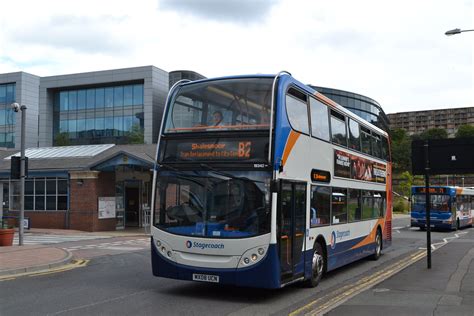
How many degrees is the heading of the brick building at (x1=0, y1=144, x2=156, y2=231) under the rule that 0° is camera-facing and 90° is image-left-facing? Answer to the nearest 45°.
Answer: approximately 315°

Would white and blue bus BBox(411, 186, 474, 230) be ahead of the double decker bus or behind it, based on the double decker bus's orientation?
behind

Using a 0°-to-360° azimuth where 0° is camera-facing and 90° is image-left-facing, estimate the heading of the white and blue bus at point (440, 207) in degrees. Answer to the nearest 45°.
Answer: approximately 45°

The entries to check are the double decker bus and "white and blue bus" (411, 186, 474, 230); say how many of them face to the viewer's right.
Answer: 0

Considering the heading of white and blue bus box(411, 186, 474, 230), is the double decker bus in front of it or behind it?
in front

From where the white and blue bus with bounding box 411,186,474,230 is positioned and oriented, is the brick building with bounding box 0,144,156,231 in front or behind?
in front

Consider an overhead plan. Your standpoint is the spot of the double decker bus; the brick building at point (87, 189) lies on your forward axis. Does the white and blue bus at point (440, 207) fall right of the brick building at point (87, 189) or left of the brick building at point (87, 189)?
right
